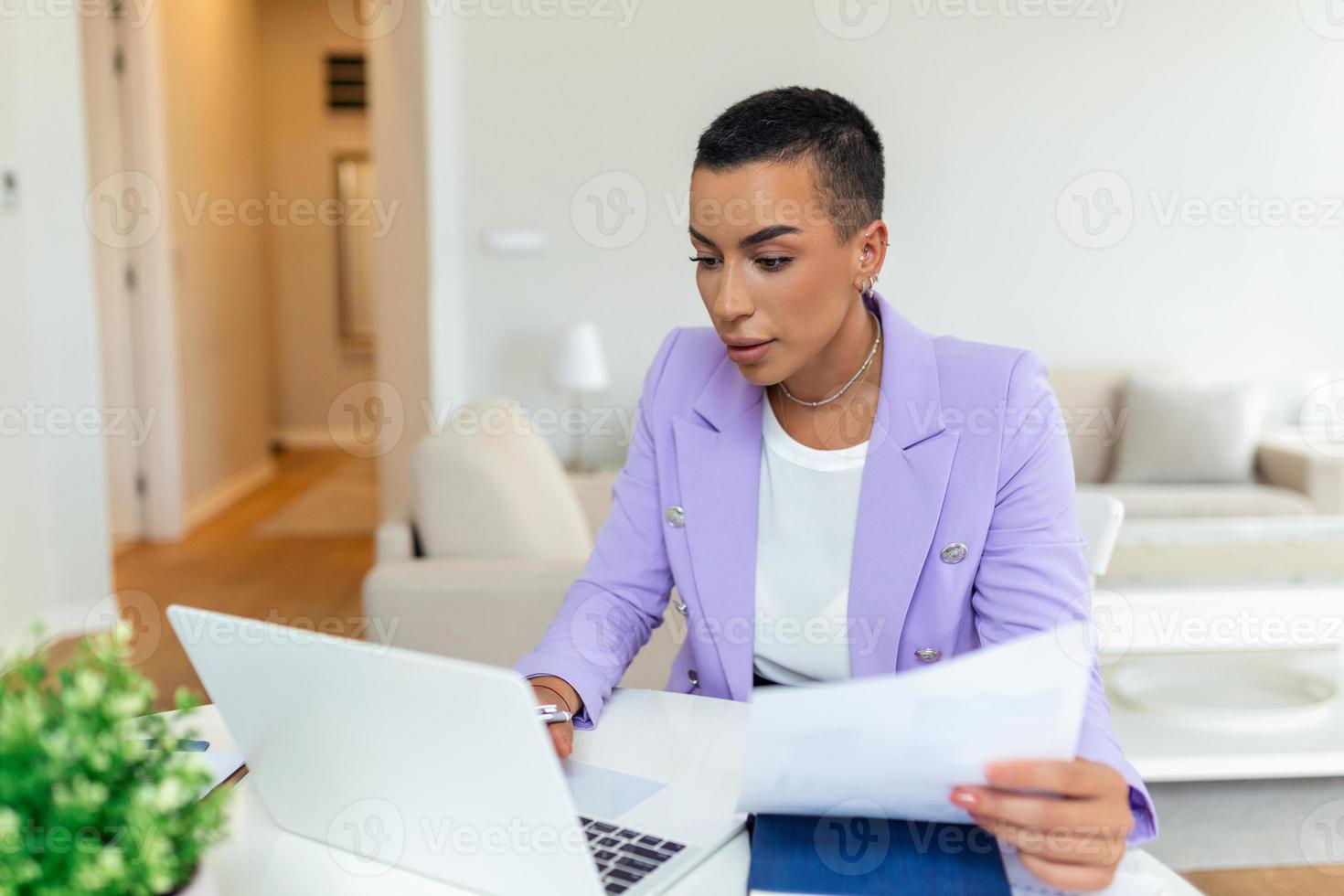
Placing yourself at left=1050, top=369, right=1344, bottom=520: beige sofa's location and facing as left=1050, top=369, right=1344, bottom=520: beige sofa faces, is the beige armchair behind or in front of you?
in front

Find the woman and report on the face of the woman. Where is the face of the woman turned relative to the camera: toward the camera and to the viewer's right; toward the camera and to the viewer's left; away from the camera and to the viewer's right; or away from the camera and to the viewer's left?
toward the camera and to the viewer's left

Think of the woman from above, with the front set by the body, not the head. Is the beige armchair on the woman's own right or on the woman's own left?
on the woman's own right

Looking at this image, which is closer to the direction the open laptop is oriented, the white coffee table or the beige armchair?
the white coffee table

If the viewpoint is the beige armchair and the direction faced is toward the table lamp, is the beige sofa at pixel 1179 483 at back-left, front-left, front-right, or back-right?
front-right

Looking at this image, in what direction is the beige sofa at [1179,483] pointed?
toward the camera

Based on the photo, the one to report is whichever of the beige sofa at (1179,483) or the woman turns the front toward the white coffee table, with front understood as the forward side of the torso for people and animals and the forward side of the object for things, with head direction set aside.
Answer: the beige sofa

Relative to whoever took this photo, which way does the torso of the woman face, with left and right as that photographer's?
facing the viewer and to the left of the viewer

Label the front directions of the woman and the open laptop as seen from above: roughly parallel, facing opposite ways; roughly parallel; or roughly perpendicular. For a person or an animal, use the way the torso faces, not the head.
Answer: roughly parallel, facing opposite ways

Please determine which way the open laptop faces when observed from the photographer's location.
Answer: facing away from the viewer and to the right of the viewer

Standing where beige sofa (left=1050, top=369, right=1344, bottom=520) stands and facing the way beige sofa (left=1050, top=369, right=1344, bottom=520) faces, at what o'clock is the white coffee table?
The white coffee table is roughly at 12 o'clock from the beige sofa.

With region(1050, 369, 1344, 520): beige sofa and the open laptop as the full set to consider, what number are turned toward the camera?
1

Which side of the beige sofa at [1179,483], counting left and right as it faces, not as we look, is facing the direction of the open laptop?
front

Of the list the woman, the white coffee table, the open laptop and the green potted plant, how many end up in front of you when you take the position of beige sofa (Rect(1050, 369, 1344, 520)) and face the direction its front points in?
4

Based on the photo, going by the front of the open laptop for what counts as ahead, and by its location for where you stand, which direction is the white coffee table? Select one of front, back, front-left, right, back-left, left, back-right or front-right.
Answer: front
